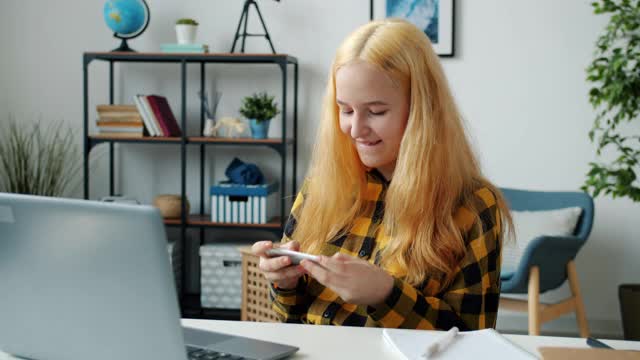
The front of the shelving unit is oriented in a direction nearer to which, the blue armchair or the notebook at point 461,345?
the notebook

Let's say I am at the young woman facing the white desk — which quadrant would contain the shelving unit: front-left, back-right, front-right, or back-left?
back-right

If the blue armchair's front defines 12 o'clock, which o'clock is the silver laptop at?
The silver laptop is roughly at 11 o'clock from the blue armchair.

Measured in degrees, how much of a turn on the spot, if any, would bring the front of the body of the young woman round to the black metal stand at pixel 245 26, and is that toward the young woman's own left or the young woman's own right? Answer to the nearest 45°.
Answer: approximately 135° to the young woman's own right

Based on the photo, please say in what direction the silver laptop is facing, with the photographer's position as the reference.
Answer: facing away from the viewer and to the right of the viewer

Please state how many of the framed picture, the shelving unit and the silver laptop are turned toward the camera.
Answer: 2

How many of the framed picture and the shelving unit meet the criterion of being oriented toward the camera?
2
